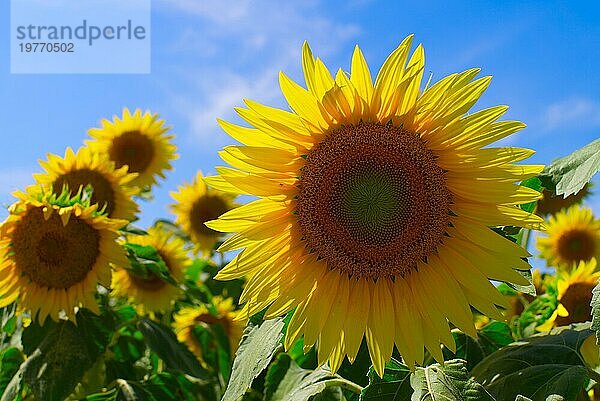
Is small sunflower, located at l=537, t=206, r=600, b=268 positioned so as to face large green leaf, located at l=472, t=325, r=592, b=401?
yes

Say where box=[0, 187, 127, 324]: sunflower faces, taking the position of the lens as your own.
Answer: facing the viewer

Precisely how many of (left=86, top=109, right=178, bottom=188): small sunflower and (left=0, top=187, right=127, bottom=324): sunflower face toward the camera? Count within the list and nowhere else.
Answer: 2

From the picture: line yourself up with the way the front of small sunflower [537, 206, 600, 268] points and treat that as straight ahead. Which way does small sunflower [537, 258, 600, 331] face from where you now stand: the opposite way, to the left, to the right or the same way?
the same way

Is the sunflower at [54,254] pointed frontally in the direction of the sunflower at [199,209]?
no

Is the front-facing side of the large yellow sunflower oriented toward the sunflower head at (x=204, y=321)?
no

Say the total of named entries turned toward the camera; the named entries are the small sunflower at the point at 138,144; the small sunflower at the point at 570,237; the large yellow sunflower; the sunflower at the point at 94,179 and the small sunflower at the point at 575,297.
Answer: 5

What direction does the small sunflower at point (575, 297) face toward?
toward the camera

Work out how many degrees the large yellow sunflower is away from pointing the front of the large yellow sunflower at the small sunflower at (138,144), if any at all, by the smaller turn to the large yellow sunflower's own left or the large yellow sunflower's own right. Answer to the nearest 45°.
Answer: approximately 135° to the large yellow sunflower's own right

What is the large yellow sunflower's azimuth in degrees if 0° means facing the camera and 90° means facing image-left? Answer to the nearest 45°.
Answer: approximately 0°

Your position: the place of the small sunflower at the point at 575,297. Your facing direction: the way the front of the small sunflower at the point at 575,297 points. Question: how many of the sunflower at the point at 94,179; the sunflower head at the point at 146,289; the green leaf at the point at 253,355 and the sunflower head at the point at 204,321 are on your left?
0

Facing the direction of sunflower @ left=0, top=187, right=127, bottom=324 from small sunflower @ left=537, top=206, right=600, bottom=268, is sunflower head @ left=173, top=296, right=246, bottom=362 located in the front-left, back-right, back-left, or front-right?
front-right

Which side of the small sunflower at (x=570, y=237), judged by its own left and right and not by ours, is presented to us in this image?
front

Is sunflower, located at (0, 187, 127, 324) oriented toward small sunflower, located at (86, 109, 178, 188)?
no

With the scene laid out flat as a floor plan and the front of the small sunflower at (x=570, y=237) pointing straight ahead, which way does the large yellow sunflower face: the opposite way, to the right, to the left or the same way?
the same way
